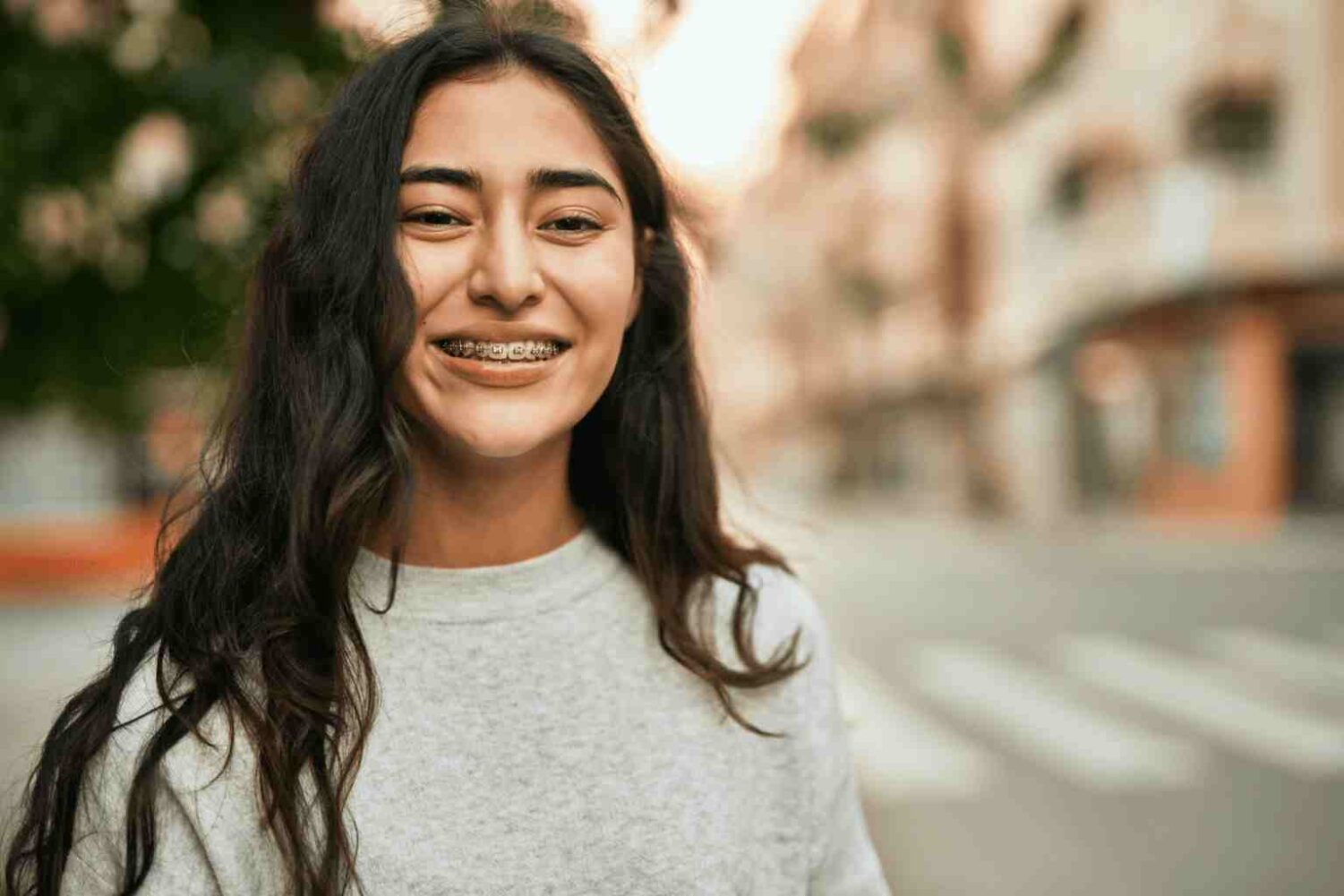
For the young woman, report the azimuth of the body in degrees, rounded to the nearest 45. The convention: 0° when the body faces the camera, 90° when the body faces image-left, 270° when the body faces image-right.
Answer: approximately 0°

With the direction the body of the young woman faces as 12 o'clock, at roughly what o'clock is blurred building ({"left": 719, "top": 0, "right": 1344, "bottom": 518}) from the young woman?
The blurred building is roughly at 7 o'clock from the young woman.
